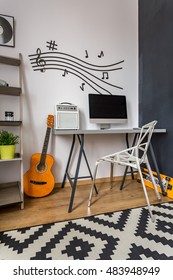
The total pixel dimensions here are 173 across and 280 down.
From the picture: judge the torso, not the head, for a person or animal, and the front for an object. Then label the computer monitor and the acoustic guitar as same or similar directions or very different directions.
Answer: same or similar directions

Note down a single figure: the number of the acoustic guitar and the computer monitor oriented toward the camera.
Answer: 2

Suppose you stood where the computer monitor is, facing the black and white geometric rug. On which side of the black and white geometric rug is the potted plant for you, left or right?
right

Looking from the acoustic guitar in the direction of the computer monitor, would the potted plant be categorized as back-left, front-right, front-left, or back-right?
back-right

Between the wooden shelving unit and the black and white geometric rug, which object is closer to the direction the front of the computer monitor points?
the black and white geometric rug

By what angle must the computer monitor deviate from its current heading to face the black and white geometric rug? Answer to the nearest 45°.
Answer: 0° — it already faces it

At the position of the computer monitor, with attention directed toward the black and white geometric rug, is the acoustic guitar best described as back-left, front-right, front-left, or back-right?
front-right

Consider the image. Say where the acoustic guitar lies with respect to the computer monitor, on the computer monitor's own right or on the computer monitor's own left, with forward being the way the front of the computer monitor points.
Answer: on the computer monitor's own right

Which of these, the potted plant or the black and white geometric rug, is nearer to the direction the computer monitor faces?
the black and white geometric rug

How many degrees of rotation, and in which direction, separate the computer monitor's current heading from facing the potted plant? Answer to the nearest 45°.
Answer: approximately 45° to its right

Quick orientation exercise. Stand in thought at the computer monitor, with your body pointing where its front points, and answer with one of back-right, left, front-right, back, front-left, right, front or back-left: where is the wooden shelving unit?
front-right

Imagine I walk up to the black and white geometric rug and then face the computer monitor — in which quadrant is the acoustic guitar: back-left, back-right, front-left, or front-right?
front-left

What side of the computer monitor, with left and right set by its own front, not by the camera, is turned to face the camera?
front
